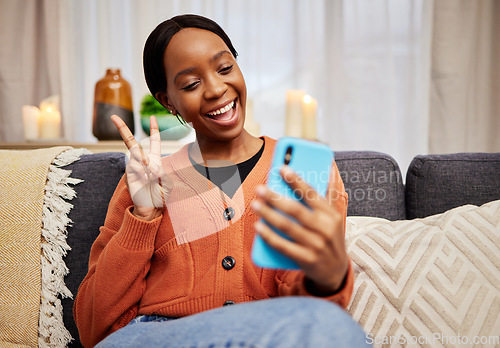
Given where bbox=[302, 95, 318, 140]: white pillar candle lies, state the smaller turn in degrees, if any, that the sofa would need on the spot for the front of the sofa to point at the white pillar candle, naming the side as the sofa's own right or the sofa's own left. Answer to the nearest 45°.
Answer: approximately 180°

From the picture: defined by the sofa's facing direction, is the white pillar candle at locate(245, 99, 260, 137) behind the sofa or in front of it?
behind

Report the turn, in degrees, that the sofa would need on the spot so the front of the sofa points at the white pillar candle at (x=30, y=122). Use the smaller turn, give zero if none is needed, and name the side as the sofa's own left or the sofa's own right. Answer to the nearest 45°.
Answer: approximately 135° to the sofa's own right

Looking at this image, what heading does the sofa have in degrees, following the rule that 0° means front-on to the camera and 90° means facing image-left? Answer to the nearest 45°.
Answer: approximately 0°

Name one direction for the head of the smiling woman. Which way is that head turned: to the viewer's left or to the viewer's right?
to the viewer's right
